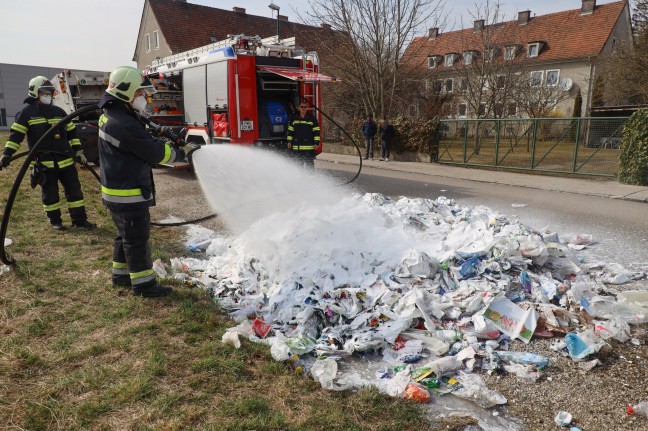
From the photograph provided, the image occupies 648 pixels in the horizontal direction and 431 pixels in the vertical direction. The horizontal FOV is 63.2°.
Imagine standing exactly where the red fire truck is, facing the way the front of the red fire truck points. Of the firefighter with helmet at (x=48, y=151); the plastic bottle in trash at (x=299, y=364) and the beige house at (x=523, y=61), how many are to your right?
1

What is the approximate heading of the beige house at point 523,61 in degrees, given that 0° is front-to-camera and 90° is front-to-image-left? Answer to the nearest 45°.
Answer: approximately 45°

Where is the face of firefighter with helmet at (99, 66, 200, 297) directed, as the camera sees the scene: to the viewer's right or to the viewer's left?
to the viewer's right

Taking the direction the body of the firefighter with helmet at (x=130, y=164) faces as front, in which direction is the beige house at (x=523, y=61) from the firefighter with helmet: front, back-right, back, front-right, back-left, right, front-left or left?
front-left

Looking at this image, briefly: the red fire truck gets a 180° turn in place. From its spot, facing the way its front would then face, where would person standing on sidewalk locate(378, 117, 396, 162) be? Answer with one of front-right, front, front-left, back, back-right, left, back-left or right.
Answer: left

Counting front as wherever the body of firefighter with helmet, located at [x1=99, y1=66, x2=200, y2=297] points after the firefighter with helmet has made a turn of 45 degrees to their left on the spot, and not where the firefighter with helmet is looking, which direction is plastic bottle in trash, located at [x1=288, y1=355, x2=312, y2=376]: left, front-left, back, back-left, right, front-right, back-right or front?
right

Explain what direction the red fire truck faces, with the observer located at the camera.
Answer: facing away from the viewer and to the left of the viewer

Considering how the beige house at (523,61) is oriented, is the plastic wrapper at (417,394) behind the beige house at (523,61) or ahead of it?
ahead

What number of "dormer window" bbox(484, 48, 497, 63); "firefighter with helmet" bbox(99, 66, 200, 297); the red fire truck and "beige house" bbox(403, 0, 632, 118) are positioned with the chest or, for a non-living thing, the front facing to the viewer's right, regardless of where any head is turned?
1

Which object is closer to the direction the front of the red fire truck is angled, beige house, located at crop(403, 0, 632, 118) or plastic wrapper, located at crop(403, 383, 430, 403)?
the beige house

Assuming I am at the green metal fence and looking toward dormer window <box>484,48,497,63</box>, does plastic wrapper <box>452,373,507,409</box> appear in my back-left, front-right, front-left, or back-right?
back-left

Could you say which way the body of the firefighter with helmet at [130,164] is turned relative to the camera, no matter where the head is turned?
to the viewer's right

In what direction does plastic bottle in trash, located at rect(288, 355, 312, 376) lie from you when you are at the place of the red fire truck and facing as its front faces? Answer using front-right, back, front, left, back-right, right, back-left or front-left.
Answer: back-left

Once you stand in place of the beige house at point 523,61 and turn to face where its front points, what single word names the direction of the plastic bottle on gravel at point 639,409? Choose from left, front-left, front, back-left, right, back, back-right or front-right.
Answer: front-left

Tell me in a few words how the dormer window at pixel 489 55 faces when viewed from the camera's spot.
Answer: facing the viewer and to the left of the viewer

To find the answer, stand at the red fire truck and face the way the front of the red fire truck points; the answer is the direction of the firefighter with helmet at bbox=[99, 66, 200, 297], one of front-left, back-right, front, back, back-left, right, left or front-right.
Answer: back-left
